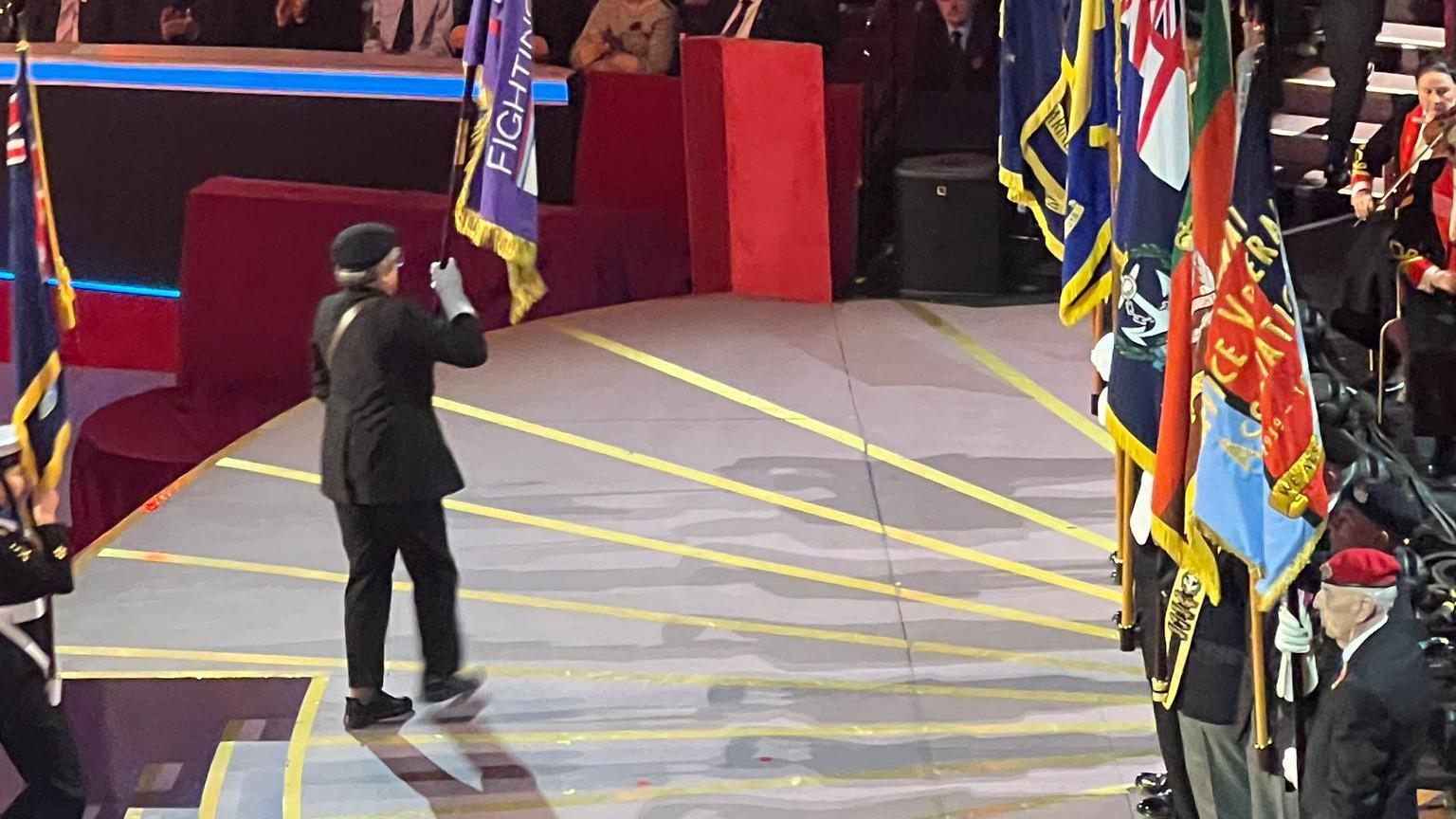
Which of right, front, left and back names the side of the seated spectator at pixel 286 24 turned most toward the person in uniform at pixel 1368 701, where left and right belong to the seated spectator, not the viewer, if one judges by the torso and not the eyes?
front

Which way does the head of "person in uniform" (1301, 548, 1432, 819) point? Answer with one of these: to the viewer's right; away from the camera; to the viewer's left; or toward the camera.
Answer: to the viewer's left

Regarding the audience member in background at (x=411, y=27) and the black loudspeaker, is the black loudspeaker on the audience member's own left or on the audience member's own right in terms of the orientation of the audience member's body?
on the audience member's own left

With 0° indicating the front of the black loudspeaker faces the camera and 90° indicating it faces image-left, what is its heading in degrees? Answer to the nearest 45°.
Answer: approximately 0°

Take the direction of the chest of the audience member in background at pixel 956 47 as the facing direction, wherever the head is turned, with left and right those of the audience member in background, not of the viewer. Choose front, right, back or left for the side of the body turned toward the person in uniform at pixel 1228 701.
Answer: front

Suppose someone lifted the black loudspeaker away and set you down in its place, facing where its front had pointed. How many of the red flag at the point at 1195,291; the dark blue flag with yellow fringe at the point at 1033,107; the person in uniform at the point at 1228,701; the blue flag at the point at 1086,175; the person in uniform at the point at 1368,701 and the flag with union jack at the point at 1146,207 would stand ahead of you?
6

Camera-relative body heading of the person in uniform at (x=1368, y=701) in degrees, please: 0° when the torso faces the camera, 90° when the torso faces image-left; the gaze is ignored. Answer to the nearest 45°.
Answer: approximately 90°
